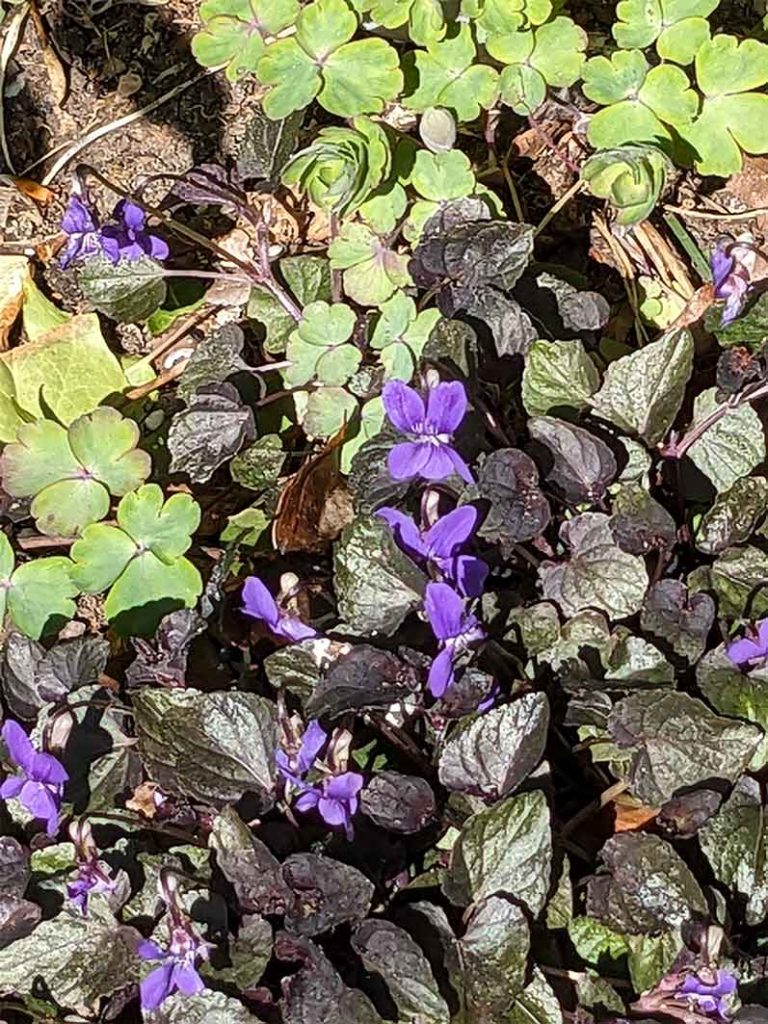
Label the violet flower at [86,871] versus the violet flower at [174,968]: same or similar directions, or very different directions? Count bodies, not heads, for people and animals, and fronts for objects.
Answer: same or similar directions

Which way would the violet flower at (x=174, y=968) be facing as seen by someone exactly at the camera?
facing the viewer and to the left of the viewer

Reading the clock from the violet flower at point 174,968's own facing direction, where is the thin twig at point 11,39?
The thin twig is roughly at 5 o'clock from the violet flower.

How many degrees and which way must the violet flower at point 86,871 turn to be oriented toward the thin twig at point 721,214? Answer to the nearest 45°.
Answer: approximately 180°

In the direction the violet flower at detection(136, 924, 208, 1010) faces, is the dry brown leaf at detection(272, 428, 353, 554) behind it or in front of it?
behind

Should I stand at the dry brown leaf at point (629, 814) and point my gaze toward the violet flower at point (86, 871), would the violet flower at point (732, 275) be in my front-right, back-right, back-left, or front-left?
back-right

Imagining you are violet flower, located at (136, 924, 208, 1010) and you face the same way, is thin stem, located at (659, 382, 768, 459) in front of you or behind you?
behind

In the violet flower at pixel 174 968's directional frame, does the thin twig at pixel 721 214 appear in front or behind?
behind
